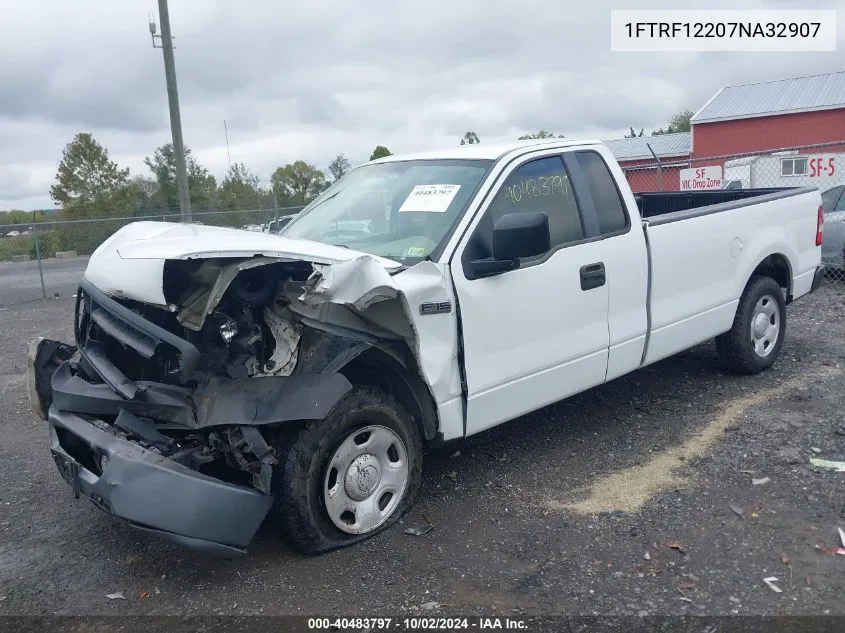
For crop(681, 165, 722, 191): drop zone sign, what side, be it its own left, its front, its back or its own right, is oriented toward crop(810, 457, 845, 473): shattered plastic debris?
front

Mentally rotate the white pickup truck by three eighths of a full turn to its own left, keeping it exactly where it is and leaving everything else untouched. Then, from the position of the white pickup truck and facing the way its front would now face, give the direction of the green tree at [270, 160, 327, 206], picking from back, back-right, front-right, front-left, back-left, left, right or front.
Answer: left

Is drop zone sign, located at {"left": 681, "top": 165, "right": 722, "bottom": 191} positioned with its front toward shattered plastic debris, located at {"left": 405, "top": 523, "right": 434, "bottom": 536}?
yes

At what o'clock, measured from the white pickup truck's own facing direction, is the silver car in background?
The silver car in background is roughly at 6 o'clock from the white pickup truck.

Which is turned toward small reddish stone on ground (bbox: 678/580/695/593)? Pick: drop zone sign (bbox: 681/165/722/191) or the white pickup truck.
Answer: the drop zone sign

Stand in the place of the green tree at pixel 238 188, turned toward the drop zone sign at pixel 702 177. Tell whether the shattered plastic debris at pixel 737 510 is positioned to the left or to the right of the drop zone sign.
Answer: right

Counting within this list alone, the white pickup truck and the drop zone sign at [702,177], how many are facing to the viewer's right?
0

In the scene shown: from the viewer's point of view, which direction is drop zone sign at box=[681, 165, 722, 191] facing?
toward the camera

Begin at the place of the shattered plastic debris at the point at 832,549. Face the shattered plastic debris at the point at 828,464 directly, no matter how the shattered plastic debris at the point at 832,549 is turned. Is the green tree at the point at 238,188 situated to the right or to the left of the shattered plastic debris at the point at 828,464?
left

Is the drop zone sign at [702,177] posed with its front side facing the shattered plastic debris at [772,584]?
yes

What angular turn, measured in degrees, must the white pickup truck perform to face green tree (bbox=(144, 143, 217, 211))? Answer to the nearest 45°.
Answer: approximately 135° to its right

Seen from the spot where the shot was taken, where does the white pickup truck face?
facing the viewer and to the left of the viewer

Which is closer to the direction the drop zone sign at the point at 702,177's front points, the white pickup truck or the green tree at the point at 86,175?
the white pickup truck

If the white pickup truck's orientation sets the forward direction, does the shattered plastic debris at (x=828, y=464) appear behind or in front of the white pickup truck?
behind

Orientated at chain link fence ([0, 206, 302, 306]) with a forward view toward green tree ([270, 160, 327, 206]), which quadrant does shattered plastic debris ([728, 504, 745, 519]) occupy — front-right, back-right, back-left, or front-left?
back-right

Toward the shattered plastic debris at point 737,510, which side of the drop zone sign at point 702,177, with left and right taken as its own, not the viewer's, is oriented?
front

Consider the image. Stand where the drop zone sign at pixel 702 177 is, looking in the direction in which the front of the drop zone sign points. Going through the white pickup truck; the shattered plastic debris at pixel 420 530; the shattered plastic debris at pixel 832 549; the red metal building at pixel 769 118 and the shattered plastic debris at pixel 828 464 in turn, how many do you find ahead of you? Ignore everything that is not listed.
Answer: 4
